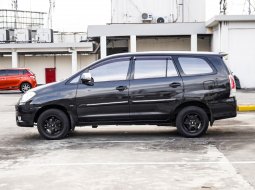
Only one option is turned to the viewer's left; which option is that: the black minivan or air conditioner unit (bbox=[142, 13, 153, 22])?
the black minivan

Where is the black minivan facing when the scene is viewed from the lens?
facing to the left of the viewer

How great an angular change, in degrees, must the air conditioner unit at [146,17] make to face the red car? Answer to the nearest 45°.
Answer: approximately 45° to its right

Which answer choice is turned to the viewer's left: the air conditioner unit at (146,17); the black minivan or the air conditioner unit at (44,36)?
the black minivan

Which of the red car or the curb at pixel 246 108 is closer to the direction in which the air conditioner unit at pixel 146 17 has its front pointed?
the curb

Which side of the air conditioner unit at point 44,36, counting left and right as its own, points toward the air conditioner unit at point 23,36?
right

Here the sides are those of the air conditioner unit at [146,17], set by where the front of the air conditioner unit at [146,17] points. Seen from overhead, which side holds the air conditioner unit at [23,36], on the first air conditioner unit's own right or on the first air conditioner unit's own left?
on the first air conditioner unit's own right

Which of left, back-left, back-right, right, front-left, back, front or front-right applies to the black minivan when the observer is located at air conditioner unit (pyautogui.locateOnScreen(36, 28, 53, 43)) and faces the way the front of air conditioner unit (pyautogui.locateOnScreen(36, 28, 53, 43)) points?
front

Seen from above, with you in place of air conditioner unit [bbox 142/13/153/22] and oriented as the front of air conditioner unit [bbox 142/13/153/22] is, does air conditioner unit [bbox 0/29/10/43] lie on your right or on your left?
on your right

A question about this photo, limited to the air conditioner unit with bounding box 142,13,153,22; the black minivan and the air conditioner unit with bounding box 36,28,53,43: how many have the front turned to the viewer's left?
1

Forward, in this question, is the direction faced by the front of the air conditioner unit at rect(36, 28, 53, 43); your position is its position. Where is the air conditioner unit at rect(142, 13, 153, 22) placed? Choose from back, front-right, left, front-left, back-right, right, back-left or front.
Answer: front-left

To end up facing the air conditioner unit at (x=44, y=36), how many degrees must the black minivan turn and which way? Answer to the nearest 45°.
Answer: approximately 90° to its right

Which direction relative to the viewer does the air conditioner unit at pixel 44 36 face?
toward the camera
